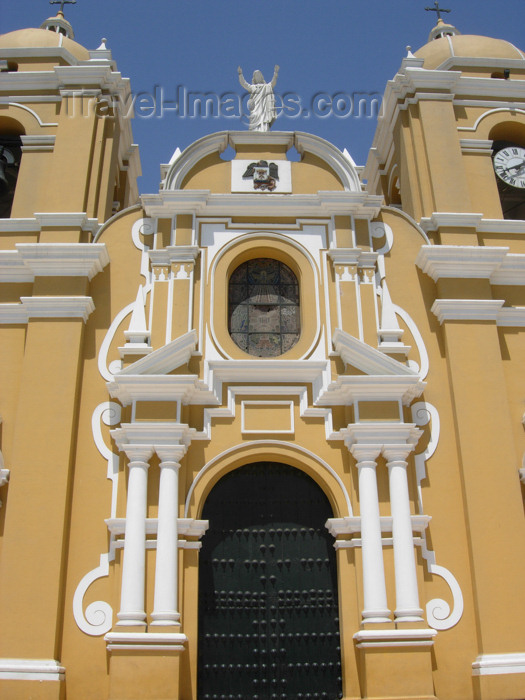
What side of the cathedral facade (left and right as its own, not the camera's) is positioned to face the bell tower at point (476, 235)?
left

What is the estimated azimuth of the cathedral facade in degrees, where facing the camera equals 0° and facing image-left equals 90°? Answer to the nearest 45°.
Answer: approximately 0°
